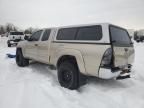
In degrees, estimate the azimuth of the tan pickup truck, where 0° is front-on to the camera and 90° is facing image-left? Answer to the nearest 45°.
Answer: approximately 135°

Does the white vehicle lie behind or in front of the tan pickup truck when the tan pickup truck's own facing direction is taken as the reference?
in front
